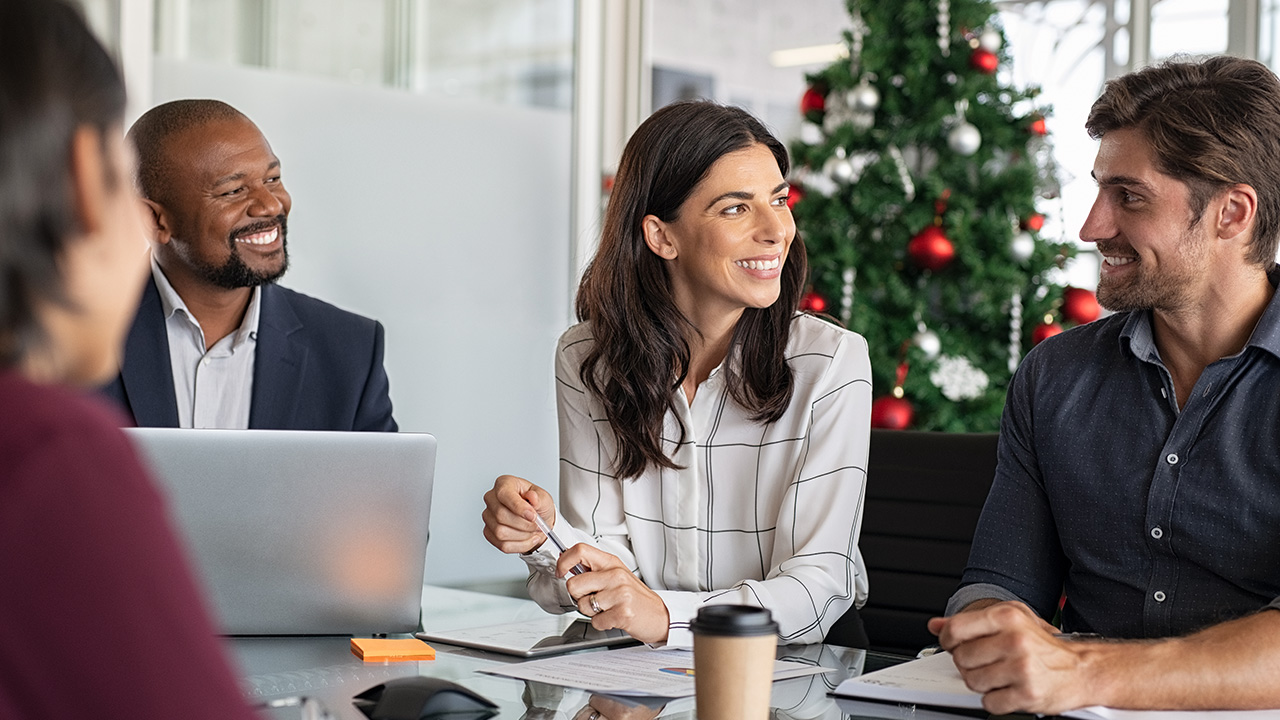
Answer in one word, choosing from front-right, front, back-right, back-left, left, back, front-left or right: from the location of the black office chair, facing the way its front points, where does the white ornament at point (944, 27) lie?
back-right

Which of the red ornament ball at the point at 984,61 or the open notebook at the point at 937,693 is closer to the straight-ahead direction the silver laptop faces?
the red ornament ball

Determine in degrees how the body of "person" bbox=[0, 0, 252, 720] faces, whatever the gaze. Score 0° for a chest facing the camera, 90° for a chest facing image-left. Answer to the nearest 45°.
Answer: approximately 225°

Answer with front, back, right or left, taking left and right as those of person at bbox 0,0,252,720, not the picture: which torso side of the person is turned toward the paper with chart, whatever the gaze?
front

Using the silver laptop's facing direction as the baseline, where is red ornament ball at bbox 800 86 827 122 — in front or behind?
in front

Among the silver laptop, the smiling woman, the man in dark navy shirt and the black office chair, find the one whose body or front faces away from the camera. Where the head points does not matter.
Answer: the silver laptop

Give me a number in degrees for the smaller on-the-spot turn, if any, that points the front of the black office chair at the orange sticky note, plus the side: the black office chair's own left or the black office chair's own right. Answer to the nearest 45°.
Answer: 0° — it already faces it

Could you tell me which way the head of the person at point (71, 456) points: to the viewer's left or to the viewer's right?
to the viewer's right

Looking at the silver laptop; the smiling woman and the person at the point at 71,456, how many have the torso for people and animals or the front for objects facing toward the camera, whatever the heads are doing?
1

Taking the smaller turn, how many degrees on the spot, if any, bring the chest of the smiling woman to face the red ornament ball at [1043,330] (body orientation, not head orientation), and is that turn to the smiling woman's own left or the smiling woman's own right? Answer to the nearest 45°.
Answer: approximately 135° to the smiling woman's own left

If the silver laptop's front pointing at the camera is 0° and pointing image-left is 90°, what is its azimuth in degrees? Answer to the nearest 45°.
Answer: approximately 180°

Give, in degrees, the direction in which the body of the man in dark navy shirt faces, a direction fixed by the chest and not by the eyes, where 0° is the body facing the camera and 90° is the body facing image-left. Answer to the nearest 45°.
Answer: approximately 45°

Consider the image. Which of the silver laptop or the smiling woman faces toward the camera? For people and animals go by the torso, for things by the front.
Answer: the smiling woman

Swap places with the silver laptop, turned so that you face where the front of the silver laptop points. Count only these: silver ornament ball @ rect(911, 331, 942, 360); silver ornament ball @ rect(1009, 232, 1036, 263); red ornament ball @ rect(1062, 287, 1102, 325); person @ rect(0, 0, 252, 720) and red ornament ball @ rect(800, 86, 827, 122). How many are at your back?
1

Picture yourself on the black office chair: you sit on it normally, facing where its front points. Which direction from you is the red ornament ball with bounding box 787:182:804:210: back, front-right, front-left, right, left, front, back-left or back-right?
back-right

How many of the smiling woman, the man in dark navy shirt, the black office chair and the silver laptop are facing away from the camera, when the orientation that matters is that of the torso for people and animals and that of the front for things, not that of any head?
1

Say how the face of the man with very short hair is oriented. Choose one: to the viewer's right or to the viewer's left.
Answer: to the viewer's right

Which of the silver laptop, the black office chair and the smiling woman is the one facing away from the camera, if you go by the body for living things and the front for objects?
the silver laptop

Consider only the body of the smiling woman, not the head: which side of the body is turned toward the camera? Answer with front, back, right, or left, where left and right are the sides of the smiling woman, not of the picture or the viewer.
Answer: front
